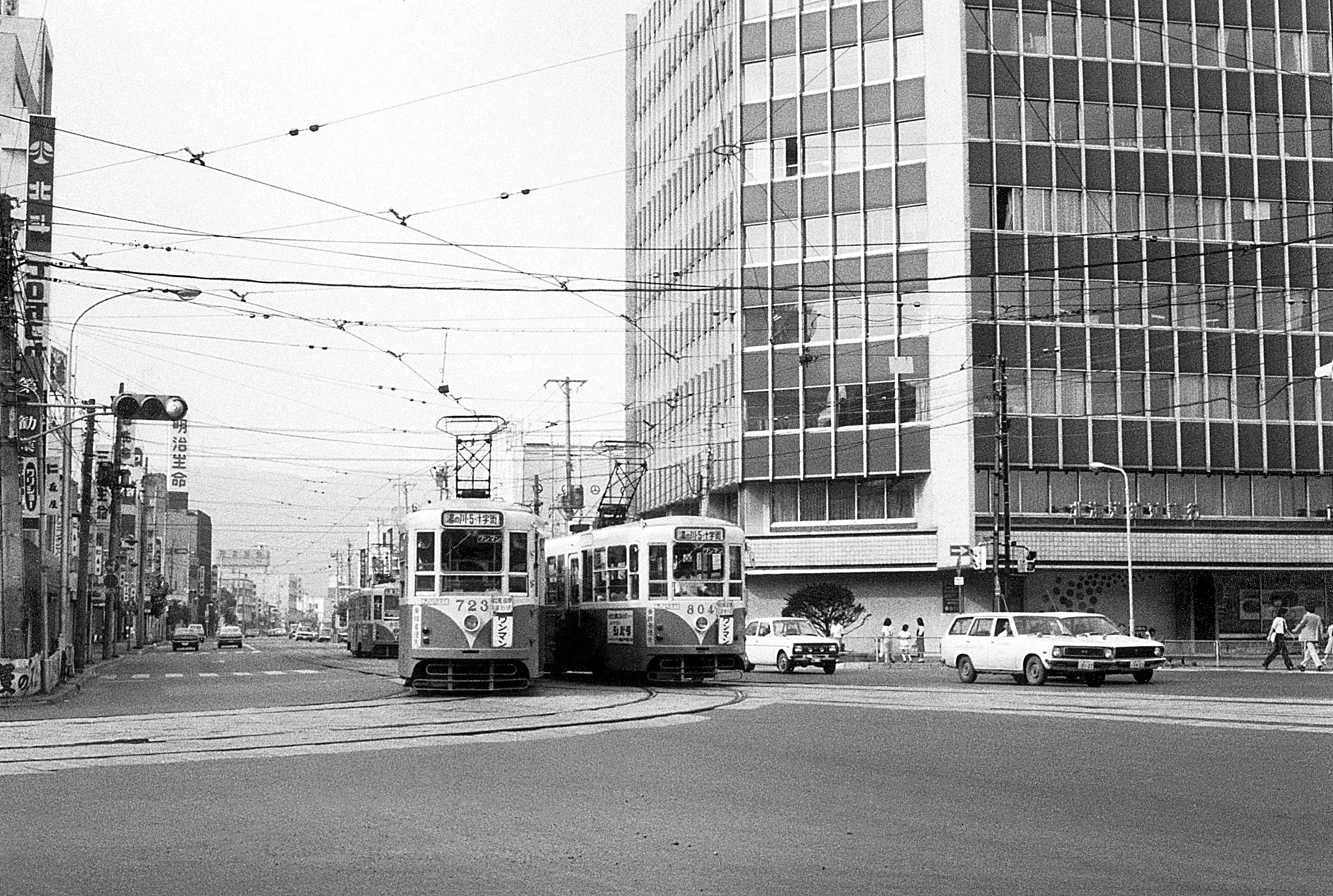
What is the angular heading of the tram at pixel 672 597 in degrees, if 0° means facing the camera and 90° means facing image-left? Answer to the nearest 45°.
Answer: approximately 315°

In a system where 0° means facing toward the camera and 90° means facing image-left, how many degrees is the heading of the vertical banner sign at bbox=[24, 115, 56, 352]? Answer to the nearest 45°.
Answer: approximately 0°

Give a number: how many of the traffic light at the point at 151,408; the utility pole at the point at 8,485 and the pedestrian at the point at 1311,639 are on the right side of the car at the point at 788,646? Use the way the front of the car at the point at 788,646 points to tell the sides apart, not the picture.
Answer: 2

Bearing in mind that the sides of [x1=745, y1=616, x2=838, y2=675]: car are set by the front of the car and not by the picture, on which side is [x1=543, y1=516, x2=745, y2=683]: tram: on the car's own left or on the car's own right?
on the car's own right

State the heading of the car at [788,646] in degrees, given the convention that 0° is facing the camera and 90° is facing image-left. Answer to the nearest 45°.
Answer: approximately 315°
